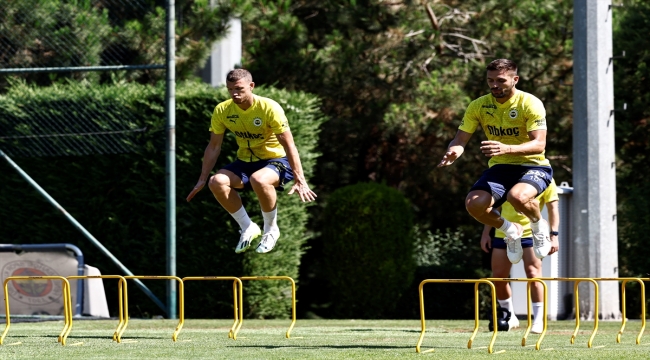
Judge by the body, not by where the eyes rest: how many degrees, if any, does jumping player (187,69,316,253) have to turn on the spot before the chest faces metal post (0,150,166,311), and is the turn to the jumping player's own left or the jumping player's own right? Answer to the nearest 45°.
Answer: approximately 90° to the jumping player's own right

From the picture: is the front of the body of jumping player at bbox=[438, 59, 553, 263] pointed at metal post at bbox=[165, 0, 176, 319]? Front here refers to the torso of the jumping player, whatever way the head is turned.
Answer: no

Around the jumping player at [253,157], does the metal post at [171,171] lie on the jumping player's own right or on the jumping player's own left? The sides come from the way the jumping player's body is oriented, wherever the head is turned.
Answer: on the jumping player's own right

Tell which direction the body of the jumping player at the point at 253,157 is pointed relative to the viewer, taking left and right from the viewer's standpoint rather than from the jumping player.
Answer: facing the viewer and to the left of the viewer

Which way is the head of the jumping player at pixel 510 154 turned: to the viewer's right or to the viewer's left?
to the viewer's left

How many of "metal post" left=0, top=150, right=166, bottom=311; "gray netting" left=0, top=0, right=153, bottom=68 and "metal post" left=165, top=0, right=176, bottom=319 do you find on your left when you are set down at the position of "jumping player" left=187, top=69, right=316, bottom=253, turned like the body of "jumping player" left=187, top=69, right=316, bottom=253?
0

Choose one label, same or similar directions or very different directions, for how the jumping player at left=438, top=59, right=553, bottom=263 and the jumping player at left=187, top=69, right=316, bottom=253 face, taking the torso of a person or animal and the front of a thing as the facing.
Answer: same or similar directions

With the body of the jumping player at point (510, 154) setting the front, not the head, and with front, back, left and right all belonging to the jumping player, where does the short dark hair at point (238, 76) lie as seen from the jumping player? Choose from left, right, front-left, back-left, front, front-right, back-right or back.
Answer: front-right

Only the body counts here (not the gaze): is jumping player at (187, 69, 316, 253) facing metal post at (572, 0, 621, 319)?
no

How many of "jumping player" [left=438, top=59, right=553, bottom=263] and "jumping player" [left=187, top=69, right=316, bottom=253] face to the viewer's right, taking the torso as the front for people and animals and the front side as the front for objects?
0

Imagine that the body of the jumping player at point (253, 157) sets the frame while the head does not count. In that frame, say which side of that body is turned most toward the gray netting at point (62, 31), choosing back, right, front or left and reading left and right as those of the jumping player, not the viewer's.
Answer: right

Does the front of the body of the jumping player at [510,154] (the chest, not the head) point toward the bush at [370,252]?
no

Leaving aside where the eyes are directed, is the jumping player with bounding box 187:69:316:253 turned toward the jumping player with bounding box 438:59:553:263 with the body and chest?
no

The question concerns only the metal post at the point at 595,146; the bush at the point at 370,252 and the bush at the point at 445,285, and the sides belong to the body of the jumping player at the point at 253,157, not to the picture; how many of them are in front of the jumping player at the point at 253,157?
0

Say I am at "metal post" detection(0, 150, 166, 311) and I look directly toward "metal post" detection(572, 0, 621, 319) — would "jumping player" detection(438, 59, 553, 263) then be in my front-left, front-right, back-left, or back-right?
front-right

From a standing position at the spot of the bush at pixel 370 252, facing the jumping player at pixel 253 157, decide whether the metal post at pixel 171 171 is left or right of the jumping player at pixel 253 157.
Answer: right
